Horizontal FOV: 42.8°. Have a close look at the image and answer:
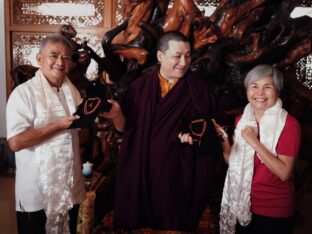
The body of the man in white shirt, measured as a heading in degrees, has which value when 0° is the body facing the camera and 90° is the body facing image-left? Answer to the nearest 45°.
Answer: approximately 315°

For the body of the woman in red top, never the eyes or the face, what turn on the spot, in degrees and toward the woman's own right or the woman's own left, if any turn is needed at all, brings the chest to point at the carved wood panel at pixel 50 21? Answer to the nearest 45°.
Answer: approximately 90° to the woman's own right

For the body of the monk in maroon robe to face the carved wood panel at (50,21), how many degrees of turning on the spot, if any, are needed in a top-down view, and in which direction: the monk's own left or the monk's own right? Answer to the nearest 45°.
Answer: approximately 135° to the monk's own right

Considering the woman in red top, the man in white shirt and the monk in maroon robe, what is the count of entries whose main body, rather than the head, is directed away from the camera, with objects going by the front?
0

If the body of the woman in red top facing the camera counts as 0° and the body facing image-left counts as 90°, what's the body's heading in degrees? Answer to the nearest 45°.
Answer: approximately 45°

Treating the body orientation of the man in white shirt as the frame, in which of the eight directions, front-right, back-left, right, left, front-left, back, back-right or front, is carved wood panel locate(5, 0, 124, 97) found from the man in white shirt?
back-left

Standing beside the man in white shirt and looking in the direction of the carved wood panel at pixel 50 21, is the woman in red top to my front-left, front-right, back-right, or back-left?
back-right

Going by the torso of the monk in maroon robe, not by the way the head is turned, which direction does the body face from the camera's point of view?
toward the camera
